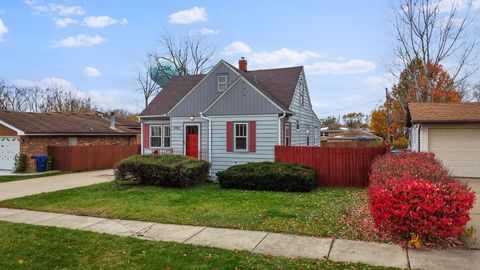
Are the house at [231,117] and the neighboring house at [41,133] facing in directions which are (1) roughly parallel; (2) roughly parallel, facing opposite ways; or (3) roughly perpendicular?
roughly parallel

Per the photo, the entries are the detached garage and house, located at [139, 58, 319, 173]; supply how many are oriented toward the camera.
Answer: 2

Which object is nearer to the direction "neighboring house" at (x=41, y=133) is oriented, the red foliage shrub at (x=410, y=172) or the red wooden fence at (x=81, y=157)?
the red foliage shrub

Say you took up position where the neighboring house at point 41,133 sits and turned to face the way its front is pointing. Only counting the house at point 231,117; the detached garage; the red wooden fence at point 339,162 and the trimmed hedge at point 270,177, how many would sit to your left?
4

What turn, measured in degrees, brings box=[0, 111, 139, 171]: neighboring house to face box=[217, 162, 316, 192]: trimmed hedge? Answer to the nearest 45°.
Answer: approximately 90° to its left

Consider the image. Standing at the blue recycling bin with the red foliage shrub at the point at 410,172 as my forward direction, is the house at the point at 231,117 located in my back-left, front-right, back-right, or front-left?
front-left

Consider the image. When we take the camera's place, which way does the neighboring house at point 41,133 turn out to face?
facing the viewer and to the left of the viewer

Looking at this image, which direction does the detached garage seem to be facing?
toward the camera

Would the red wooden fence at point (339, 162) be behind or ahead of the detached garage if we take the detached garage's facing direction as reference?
ahead

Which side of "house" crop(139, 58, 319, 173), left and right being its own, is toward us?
front

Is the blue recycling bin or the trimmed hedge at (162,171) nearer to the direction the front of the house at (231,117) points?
the trimmed hedge

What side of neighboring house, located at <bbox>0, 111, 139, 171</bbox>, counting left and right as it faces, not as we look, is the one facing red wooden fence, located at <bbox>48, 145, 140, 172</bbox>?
left

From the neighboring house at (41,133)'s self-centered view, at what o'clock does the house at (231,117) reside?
The house is roughly at 9 o'clock from the neighboring house.
